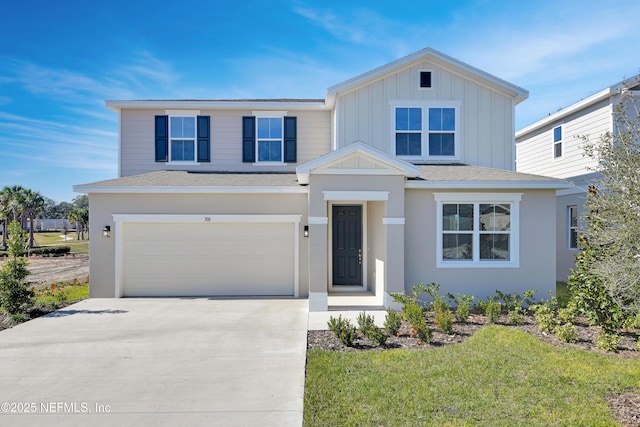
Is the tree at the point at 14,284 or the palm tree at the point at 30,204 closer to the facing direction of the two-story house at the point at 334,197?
the tree

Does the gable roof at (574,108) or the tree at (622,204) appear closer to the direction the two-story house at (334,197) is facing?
the tree

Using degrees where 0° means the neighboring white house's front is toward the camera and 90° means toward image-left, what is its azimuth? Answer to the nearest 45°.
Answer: approximately 315°

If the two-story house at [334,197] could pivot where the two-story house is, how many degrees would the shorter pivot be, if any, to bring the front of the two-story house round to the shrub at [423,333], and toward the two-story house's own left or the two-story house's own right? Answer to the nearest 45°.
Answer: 0° — it already faces it

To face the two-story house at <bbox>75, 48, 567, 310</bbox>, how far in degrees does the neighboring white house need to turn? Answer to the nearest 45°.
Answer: approximately 90° to its right

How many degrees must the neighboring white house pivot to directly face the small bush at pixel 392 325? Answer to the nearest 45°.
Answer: approximately 45° to its right

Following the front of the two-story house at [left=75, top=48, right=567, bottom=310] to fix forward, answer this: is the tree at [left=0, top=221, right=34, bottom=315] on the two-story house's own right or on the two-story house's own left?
on the two-story house's own right
